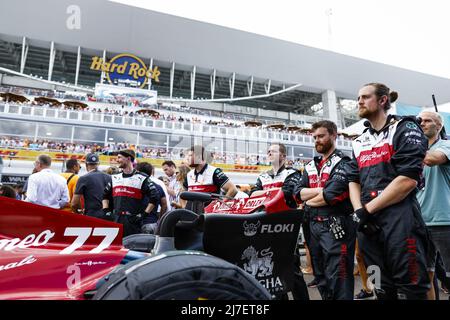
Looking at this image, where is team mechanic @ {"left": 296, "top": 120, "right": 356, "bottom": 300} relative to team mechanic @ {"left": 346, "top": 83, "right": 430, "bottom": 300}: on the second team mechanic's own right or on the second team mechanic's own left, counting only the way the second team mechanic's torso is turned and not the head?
on the second team mechanic's own right

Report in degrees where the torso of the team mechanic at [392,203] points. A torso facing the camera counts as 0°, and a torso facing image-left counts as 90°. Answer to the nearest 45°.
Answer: approximately 45°

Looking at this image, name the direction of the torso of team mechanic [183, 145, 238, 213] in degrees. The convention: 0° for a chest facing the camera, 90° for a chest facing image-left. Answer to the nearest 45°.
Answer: approximately 45°

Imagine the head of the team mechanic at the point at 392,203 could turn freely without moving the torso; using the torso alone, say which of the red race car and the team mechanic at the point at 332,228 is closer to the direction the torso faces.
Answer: the red race car

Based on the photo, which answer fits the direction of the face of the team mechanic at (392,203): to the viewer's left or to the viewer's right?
to the viewer's left

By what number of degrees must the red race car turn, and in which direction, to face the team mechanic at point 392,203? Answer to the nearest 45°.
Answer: approximately 180°

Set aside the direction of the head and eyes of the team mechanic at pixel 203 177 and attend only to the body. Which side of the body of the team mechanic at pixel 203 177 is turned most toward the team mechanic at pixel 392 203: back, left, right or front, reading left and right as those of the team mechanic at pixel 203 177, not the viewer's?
left

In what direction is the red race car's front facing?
to the viewer's left

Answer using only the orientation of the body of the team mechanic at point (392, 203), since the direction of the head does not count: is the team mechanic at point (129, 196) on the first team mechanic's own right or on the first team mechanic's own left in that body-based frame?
on the first team mechanic's own right
